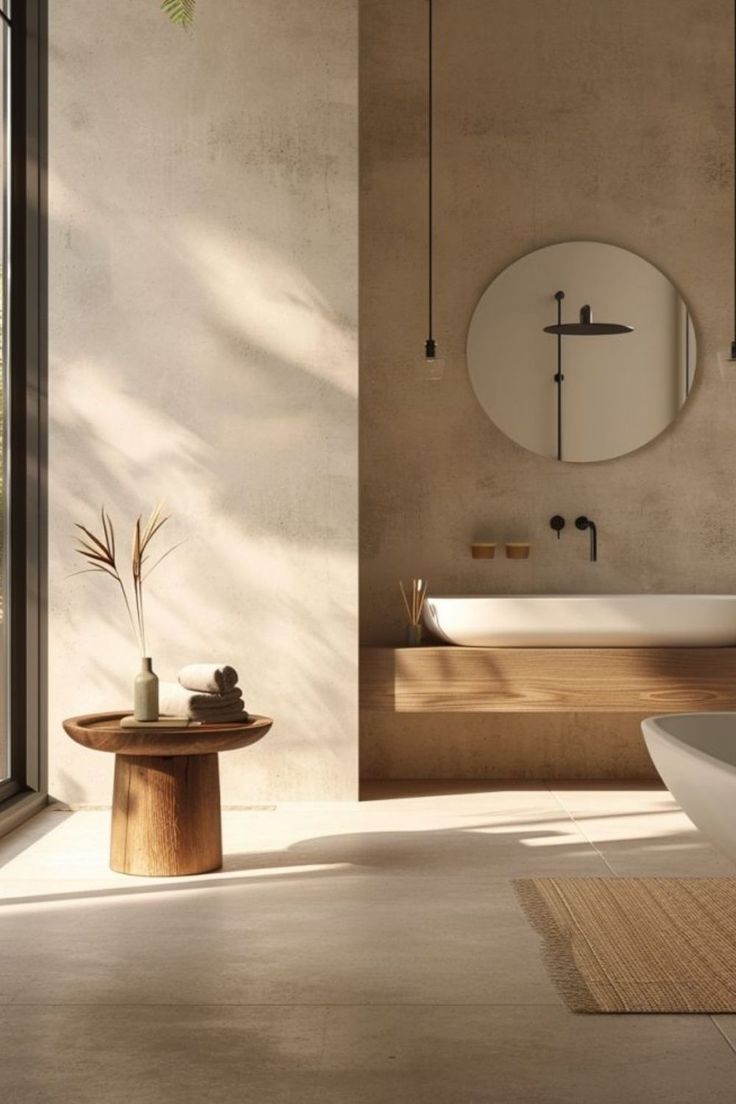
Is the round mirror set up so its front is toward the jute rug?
yes

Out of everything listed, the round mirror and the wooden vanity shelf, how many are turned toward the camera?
2

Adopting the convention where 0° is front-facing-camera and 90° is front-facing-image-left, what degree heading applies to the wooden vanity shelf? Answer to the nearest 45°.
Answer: approximately 0°

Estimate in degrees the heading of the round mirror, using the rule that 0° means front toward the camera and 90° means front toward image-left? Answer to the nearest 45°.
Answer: approximately 0°
